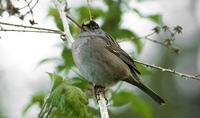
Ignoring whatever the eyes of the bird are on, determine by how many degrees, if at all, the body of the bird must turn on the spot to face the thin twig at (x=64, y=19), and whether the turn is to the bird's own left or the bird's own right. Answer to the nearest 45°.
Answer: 0° — it already faces it

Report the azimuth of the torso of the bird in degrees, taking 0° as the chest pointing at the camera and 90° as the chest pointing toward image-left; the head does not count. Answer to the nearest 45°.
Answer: approximately 45°
